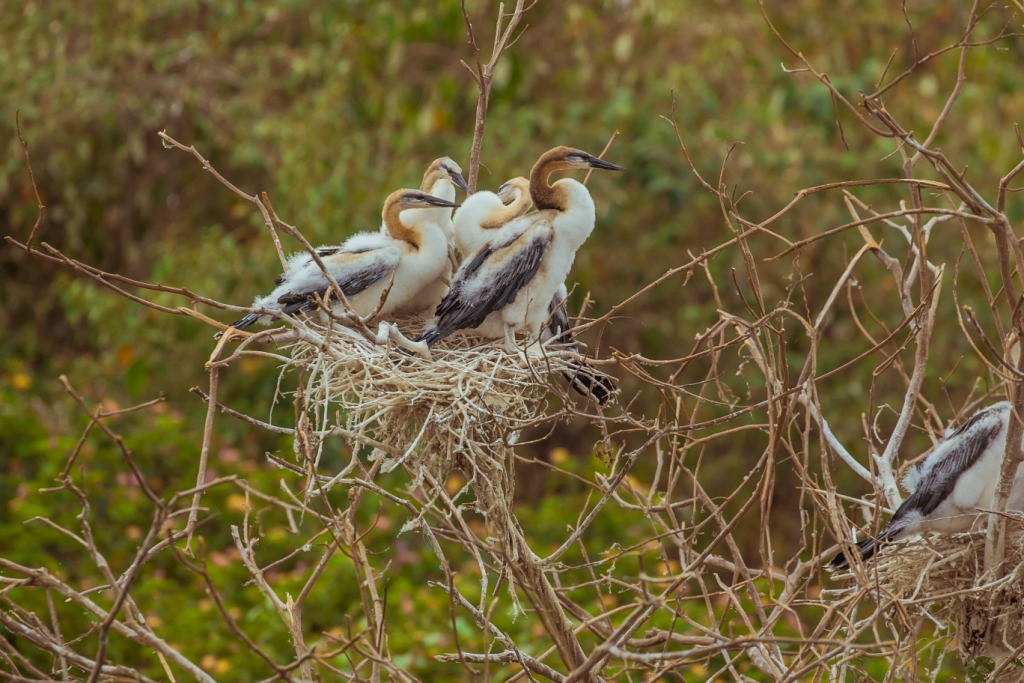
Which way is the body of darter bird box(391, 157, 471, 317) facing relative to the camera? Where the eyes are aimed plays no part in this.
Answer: to the viewer's right

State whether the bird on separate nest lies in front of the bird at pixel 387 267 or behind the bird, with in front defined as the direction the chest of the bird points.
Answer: in front

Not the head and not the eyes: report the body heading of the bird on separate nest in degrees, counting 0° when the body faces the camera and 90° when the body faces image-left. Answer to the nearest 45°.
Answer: approximately 270°

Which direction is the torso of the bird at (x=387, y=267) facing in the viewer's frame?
to the viewer's right

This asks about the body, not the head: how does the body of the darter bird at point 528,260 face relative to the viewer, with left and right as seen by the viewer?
facing to the right of the viewer

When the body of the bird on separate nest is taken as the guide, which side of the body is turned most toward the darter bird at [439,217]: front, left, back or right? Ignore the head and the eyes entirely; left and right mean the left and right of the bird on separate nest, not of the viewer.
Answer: back
